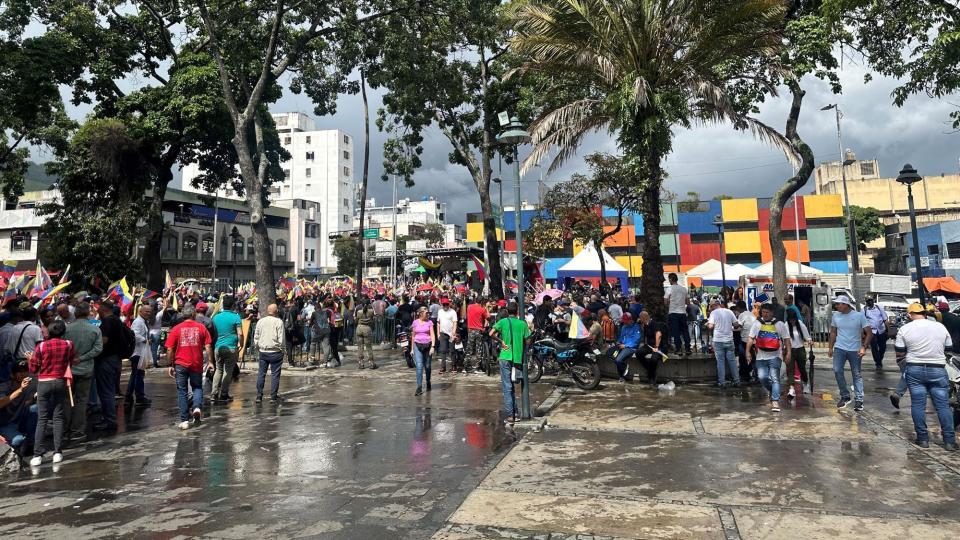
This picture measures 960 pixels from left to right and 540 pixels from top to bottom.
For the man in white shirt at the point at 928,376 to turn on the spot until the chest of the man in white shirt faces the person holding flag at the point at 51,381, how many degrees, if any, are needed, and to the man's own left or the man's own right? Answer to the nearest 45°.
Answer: approximately 135° to the man's own left

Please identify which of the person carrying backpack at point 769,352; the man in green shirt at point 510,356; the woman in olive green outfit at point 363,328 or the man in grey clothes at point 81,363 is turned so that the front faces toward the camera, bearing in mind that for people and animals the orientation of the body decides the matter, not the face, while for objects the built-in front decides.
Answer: the person carrying backpack

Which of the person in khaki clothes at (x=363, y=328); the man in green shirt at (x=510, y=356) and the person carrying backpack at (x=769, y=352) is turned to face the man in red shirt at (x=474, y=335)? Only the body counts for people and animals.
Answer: the man in green shirt at (x=510, y=356)

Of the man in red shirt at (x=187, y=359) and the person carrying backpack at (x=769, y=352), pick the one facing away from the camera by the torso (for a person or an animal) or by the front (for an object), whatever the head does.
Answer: the man in red shirt

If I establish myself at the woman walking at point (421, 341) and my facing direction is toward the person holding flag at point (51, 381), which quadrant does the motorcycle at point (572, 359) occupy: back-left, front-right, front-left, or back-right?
back-left

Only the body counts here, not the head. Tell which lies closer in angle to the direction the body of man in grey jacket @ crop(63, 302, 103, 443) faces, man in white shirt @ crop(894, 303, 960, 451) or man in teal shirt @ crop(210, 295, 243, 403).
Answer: the man in teal shirt

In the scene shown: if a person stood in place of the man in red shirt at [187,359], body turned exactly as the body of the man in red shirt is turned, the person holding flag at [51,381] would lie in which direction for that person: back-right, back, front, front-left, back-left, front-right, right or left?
back-left

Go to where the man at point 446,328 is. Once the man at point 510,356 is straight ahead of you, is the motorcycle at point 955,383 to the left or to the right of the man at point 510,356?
left

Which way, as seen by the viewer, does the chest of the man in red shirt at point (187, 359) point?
away from the camera

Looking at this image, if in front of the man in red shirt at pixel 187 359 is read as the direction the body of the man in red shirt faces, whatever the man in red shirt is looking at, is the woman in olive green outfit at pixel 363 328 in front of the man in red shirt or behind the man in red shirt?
in front

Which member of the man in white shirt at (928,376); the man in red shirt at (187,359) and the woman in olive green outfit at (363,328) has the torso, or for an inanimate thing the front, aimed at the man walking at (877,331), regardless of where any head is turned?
the man in white shirt

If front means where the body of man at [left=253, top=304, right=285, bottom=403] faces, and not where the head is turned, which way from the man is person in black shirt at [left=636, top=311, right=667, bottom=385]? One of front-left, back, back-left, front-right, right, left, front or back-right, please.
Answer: right

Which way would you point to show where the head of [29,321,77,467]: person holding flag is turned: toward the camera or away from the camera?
away from the camera

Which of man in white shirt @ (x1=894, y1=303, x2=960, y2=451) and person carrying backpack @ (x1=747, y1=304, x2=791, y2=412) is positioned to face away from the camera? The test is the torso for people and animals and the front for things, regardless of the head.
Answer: the man in white shirt

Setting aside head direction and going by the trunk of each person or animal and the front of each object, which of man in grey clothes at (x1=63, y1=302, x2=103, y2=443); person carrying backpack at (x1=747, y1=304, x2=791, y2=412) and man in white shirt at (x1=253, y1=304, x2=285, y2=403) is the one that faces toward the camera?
the person carrying backpack
